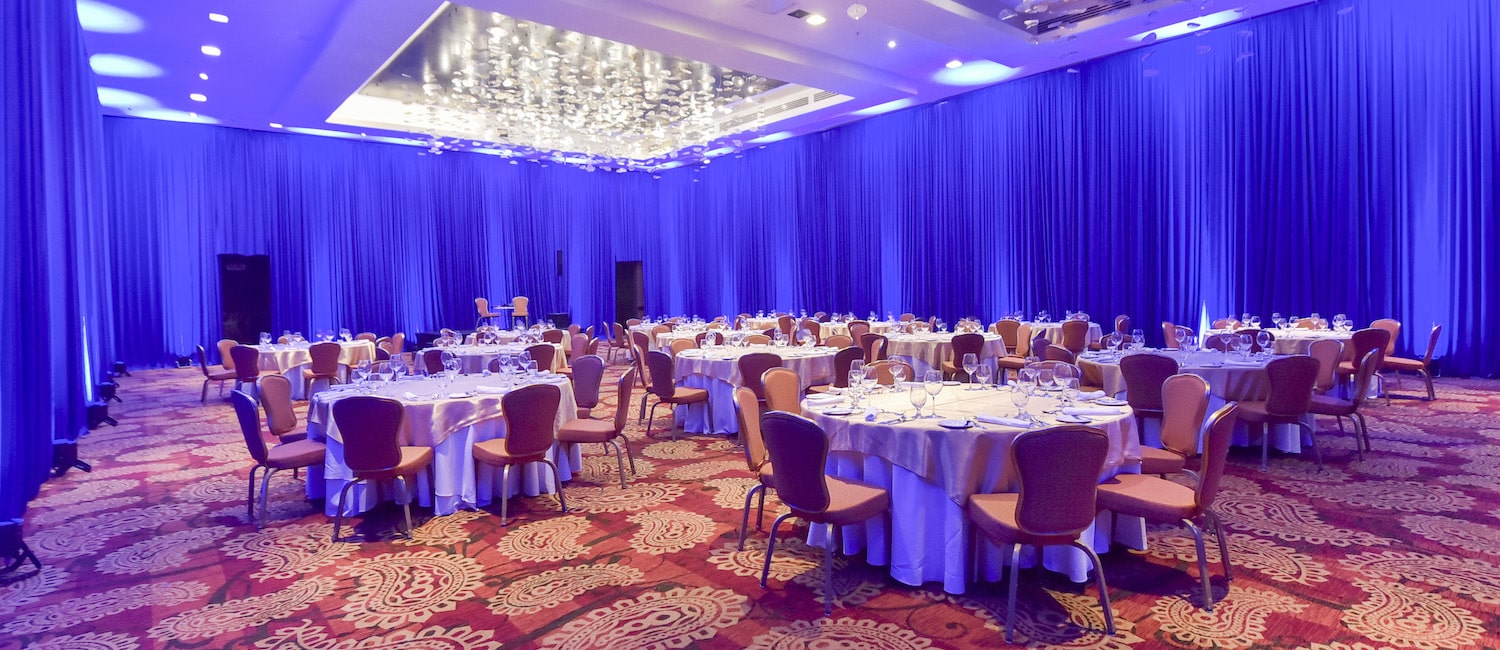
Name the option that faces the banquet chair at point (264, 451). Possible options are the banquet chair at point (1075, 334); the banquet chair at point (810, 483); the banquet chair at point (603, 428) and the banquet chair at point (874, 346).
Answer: the banquet chair at point (603, 428)

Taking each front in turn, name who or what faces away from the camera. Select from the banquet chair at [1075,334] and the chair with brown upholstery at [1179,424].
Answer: the banquet chair

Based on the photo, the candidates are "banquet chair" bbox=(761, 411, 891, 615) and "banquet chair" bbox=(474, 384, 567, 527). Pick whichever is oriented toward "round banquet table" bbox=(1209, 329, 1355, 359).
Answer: "banquet chair" bbox=(761, 411, 891, 615)

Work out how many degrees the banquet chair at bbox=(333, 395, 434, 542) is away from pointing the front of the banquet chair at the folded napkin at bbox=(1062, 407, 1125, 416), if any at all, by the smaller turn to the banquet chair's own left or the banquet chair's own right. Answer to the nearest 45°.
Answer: approximately 90° to the banquet chair's own right

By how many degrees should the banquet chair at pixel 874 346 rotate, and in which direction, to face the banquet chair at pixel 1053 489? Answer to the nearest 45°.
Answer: approximately 135° to its right

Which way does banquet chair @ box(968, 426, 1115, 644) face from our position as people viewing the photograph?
facing away from the viewer and to the left of the viewer

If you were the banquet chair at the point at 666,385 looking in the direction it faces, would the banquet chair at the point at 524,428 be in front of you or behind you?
behind

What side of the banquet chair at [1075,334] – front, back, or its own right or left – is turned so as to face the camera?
back

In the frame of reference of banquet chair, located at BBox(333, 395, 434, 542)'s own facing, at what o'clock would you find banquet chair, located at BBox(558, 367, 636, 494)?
banquet chair, located at BBox(558, 367, 636, 494) is roughly at 1 o'clock from banquet chair, located at BBox(333, 395, 434, 542).

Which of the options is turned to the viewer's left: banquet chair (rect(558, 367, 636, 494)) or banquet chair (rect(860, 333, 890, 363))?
banquet chair (rect(558, 367, 636, 494))

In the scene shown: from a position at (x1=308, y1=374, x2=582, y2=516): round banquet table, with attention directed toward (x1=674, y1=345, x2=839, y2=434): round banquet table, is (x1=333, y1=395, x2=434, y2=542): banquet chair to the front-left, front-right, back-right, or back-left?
back-right

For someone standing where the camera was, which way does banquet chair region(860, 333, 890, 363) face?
facing away from the viewer and to the right of the viewer

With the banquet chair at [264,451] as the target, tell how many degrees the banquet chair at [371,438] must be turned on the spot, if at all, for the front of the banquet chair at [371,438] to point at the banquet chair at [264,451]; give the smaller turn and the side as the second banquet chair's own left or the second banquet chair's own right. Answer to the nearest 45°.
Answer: approximately 90° to the second banquet chair's own left

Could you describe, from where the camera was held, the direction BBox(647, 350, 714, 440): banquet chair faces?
facing away from the viewer and to the right of the viewer

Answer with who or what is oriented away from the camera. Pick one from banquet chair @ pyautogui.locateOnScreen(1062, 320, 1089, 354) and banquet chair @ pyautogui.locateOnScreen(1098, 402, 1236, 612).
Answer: banquet chair @ pyautogui.locateOnScreen(1062, 320, 1089, 354)

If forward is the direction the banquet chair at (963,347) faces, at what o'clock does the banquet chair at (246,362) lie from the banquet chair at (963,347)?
the banquet chair at (246,362) is roughly at 10 o'clock from the banquet chair at (963,347).

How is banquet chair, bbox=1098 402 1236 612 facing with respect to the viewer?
to the viewer's left
